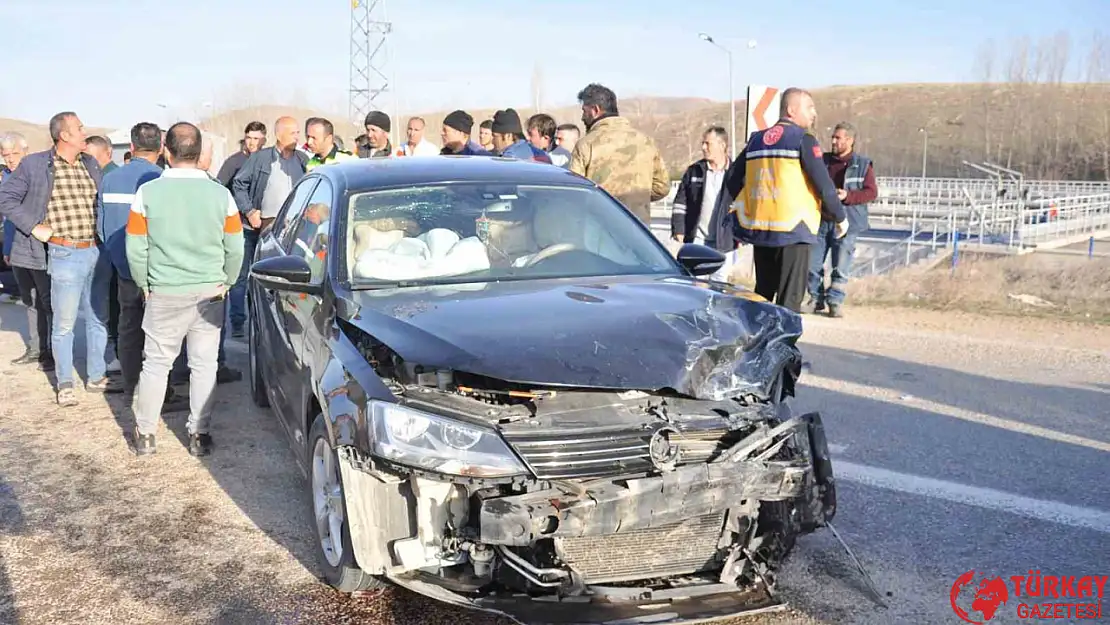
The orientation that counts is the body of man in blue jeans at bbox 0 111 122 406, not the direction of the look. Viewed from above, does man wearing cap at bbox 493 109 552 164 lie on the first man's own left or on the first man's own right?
on the first man's own left

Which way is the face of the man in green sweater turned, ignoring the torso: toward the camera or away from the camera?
away from the camera

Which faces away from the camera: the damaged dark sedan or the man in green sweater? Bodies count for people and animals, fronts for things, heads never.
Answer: the man in green sweater

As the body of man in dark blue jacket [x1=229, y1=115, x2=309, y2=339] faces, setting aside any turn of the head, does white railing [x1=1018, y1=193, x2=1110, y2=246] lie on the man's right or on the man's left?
on the man's left

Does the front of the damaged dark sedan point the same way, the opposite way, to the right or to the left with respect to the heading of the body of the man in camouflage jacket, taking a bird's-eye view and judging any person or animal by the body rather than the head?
the opposite way

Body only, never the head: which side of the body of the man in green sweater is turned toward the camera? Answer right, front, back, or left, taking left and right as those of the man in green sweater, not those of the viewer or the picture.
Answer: back

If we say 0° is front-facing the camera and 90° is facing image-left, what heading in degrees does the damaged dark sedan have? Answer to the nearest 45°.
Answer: approximately 315°

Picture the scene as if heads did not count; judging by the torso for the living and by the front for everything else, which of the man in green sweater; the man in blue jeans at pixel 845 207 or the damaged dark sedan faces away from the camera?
the man in green sweater

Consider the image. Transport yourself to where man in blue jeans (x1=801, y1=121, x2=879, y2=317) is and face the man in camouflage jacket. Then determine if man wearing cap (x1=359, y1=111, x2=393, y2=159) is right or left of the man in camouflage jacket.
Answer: right

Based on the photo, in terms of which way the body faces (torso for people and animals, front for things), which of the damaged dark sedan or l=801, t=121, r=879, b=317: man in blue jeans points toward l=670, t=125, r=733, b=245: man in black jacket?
the man in blue jeans

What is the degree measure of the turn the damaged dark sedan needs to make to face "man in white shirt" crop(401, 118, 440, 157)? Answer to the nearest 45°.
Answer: approximately 135° to its left

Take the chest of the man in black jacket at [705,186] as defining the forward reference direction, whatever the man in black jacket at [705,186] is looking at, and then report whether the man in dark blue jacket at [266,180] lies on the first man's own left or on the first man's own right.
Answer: on the first man's own right

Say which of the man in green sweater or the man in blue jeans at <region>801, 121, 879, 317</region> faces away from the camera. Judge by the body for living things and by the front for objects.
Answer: the man in green sweater
